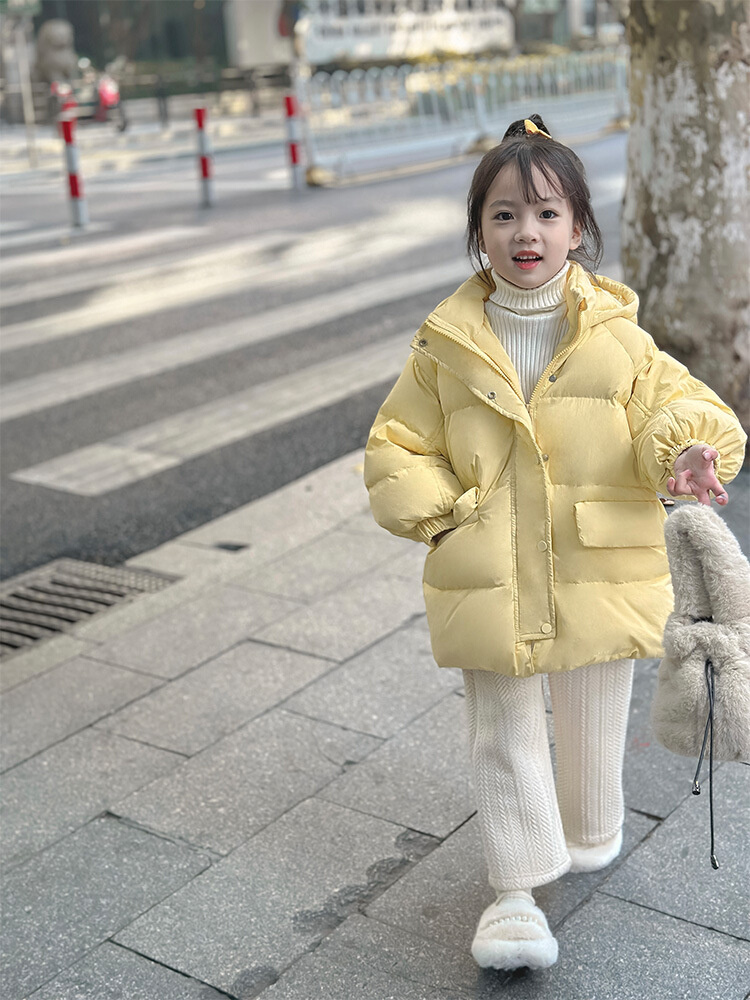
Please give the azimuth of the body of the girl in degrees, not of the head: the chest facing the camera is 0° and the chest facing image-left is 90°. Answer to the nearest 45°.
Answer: approximately 0°

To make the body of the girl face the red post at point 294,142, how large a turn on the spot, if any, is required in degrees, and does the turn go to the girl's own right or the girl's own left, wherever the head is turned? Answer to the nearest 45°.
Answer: approximately 180°

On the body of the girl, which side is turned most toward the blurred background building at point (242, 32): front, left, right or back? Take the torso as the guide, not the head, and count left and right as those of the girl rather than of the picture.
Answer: back

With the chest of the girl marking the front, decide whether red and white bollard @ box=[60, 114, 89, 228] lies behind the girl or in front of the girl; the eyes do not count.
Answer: behind

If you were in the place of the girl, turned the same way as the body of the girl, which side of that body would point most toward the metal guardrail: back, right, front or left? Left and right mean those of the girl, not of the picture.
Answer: back

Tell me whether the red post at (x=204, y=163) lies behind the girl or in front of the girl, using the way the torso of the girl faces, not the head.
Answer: behind
